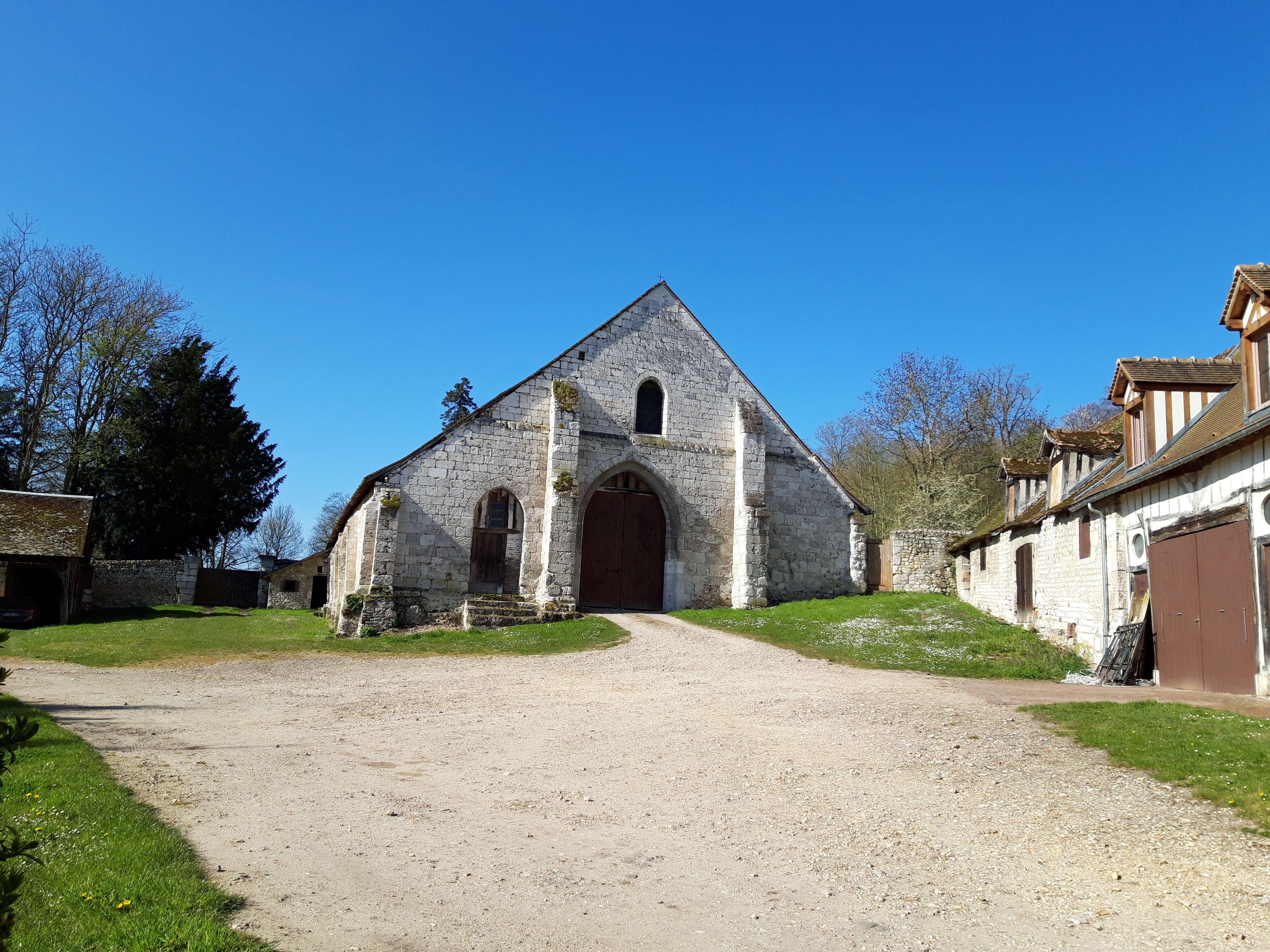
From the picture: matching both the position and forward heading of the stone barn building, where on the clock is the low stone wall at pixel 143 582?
The low stone wall is roughly at 4 o'clock from the stone barn building.

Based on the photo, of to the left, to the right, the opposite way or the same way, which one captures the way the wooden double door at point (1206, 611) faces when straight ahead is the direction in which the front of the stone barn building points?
to the right

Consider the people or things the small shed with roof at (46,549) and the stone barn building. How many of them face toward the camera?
2

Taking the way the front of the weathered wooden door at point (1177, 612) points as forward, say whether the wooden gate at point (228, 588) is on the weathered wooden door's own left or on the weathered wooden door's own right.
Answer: on the weathered wooden door's own right

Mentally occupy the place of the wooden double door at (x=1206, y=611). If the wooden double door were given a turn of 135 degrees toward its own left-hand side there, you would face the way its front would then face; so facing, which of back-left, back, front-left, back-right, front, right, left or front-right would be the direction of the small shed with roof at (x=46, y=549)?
back

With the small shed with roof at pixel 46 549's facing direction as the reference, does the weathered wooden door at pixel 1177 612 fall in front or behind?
in front

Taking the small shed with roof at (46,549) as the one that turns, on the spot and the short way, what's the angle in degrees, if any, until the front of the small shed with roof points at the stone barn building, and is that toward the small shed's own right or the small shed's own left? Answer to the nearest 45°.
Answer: approximately 45° to the small shed's own left

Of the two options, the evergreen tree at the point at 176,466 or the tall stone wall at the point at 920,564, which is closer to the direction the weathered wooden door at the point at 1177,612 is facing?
the evergreen tree

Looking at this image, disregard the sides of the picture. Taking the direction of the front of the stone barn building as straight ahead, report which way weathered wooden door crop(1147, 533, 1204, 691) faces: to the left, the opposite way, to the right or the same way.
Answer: to the right

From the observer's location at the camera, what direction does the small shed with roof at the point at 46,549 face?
facing the viewer

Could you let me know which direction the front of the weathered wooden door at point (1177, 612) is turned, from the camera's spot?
facing the viewer and to the left of the viewer

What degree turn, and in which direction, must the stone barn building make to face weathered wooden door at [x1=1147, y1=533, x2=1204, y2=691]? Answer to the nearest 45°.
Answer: approximately 45° to its left

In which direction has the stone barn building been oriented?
toward the camera

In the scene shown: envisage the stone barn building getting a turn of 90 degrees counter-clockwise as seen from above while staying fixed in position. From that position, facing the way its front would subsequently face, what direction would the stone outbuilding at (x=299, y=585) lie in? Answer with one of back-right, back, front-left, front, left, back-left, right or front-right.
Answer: back-left

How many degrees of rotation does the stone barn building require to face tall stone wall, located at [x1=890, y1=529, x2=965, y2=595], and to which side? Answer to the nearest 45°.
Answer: approximately 90° to its left
